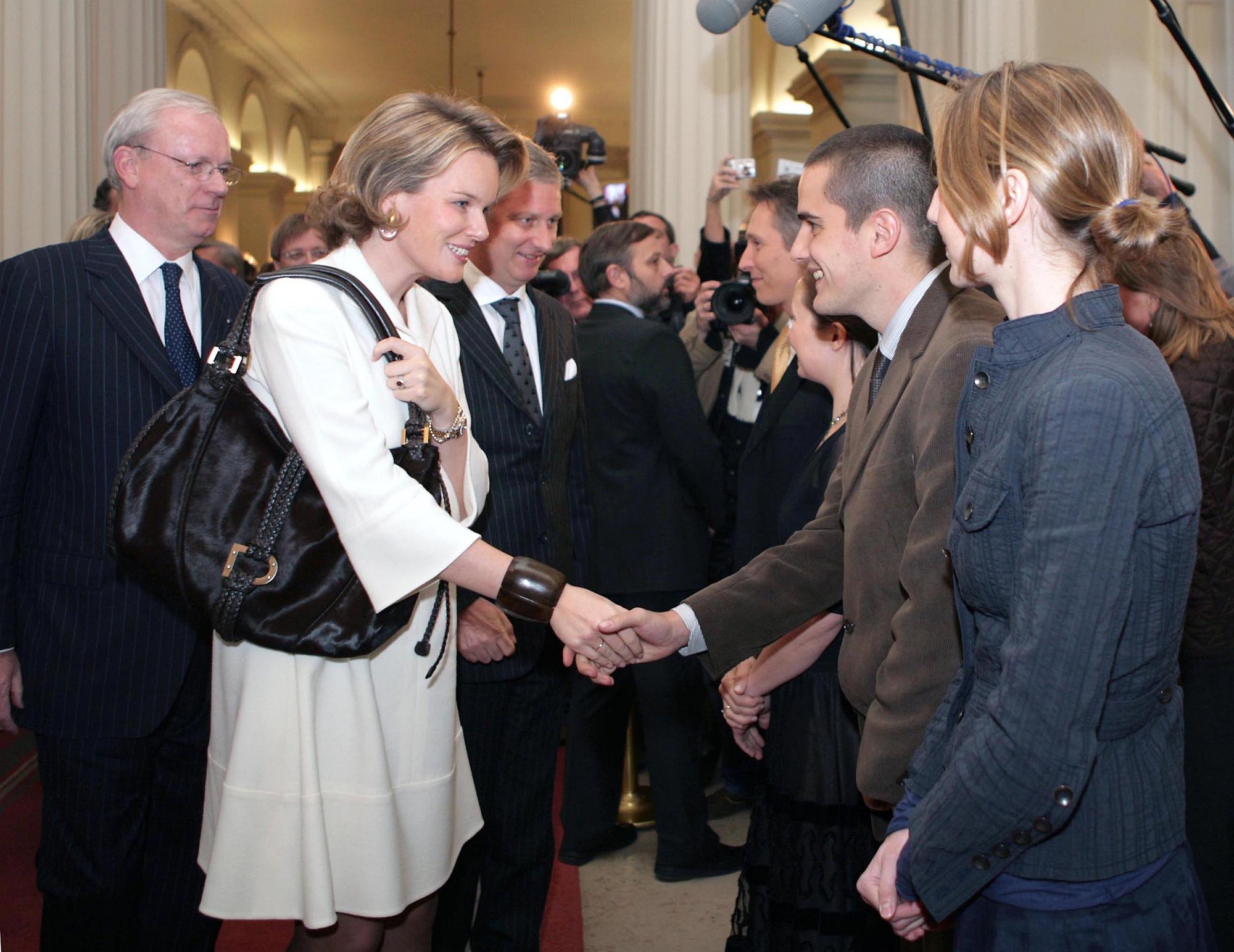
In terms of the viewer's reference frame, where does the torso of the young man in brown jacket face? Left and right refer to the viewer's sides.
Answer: facing to the left of the viewer

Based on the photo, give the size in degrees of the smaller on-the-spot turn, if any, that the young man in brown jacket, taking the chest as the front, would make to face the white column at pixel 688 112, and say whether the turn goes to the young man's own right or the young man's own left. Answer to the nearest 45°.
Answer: approximately 90° to the young man's own right

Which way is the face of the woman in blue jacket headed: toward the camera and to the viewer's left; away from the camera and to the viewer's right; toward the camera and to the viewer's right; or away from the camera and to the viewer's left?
away from the camera and to the viewer's left

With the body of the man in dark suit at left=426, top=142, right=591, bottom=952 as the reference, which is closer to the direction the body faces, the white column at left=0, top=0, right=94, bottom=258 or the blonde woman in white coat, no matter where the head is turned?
the blonde woman in white coat

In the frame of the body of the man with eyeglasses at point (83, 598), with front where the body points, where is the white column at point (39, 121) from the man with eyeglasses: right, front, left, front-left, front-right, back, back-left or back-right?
back-left

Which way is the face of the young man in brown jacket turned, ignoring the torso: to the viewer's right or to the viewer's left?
to the viewer's left

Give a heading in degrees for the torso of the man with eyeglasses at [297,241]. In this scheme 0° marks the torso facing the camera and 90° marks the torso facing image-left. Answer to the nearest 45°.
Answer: approximately 315°

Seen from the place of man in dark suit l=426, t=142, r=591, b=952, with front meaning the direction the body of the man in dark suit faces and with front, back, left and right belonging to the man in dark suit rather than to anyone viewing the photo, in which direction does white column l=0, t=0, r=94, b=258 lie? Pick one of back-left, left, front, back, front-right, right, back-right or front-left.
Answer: back
